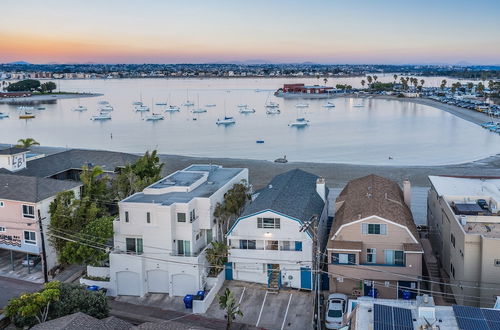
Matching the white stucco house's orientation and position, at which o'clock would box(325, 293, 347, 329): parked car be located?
The parked car is roughly at 10 o'clock from the white stucco house.

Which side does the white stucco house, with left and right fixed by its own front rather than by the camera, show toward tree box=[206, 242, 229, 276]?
left

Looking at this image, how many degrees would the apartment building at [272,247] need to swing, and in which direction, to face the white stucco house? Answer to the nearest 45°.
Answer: approximately 90° to its right

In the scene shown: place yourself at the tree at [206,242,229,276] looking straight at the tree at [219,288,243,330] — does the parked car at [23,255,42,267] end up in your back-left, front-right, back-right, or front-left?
back-right
